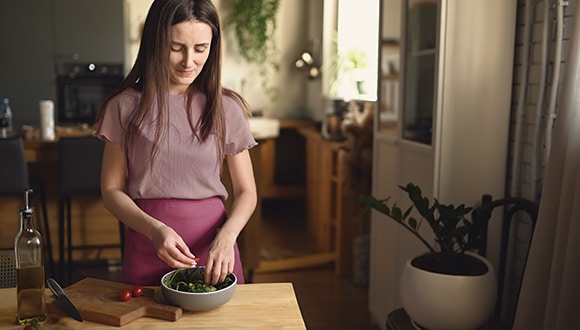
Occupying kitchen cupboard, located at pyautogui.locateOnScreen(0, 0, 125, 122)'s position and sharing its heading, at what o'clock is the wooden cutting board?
The wooden cutting board is roughly at 12 o'clock from the kitchen cupboard.

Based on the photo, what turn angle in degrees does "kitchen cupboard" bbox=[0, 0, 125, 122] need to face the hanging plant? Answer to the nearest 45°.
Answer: approximately 90° to its left

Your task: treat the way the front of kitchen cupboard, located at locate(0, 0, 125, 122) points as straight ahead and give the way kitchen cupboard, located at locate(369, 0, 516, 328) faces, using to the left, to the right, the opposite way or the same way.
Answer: to the right

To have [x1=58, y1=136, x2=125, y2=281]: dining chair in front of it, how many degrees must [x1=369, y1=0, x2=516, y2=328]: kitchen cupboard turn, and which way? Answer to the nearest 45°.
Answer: approximately 45° to its right

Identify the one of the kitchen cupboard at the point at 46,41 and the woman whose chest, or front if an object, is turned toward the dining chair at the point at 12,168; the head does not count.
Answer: the kitchen cupboard

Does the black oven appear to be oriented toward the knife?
yes

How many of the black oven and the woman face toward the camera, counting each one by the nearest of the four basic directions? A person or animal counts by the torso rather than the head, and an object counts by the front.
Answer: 2

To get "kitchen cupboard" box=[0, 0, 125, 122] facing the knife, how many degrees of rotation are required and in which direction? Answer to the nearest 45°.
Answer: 0° — it already faces it

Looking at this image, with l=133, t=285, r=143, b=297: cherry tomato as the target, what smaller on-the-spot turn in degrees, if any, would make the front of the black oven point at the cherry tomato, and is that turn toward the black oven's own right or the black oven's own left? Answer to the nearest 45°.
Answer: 0° — it already faces it

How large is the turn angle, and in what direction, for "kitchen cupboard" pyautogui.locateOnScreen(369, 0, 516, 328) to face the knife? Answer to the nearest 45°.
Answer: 0° — it already faces it
